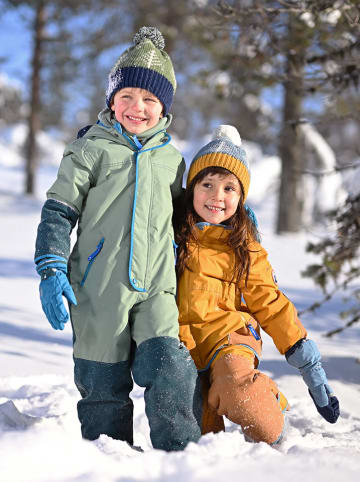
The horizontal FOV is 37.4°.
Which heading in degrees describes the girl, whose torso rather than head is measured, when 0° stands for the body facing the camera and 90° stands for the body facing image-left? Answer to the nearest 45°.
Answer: approximately 0°

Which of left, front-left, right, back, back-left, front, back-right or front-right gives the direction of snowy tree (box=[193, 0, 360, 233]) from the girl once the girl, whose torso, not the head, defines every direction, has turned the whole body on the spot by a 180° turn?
front
